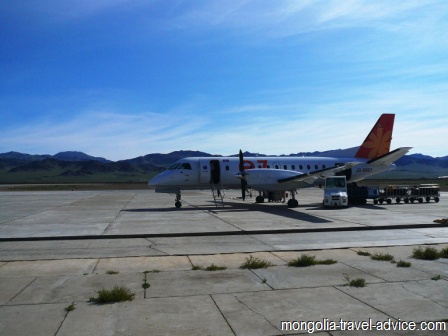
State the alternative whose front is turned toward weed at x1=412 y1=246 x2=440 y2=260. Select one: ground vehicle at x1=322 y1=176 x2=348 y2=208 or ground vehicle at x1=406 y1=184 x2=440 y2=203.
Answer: ground vehicle at x1=322 y1=176 x2=348 y2=208

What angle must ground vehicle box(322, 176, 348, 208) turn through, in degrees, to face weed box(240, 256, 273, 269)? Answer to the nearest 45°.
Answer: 0° — it already faces it

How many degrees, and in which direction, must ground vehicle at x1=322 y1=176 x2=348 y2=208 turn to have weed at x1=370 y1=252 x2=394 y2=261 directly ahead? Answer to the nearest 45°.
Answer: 0° — it already faces it

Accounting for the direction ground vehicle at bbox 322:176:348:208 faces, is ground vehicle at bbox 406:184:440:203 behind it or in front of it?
behind
